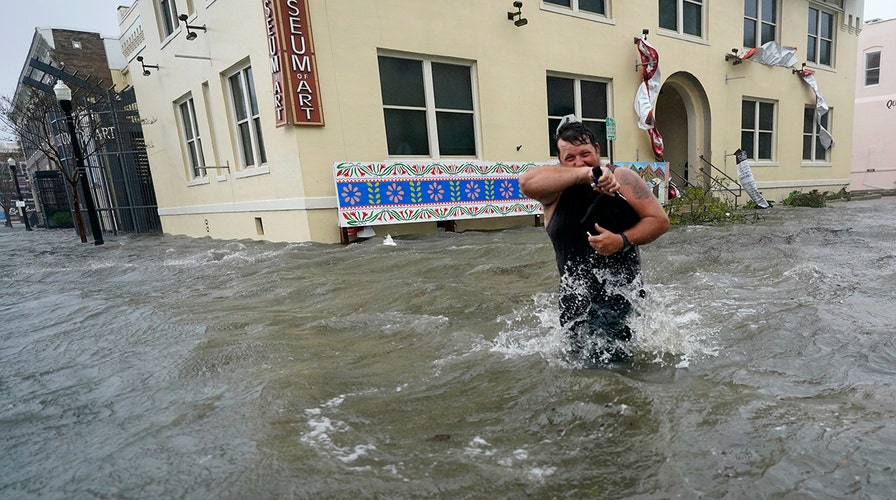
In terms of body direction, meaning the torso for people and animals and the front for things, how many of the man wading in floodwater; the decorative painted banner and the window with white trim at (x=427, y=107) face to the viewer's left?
0

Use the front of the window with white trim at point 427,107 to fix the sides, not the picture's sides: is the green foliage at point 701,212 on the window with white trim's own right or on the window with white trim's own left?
on the window with white trim's own left

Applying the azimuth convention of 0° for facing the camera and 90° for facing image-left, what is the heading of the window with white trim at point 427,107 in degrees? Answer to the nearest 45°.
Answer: approximately 315°

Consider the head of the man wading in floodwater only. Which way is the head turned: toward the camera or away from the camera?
toward the camera

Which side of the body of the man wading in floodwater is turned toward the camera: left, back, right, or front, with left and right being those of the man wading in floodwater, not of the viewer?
front

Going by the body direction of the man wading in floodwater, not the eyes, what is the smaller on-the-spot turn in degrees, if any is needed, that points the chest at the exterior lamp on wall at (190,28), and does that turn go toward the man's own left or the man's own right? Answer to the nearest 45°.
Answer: approximately 135° to the man's own right

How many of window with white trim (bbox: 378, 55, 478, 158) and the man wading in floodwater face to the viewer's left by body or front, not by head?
0

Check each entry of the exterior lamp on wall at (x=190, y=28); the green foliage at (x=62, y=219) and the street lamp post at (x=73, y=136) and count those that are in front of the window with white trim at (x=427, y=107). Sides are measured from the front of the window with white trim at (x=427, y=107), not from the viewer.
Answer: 0

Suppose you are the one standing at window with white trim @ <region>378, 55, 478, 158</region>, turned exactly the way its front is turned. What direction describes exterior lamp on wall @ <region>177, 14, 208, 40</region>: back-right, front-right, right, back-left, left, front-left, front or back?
back-right

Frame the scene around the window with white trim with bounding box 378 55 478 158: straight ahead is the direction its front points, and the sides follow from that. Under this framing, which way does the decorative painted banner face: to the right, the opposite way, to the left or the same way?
the same way

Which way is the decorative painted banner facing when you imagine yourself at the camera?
facing the viewer and to the right of the viewer

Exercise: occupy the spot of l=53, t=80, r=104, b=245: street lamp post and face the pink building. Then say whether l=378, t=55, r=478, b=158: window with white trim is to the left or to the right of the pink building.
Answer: right

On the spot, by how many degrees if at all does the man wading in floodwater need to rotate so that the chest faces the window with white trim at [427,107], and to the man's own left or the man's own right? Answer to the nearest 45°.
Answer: approximately 135° to the man's own right
